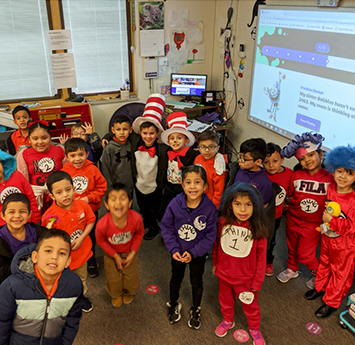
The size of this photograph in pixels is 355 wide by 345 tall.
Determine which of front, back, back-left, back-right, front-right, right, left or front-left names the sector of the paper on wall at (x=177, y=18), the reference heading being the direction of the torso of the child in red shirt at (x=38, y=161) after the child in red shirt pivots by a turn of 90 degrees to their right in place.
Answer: back-right

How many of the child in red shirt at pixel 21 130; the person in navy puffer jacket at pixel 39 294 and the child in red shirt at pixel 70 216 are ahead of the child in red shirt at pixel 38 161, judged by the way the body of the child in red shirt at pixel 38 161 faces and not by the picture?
2

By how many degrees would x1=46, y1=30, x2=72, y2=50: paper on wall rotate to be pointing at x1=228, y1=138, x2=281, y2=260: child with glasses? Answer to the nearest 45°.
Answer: approximately 45° to its left

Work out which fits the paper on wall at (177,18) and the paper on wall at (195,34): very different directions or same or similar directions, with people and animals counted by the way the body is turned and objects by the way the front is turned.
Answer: same or similar directions

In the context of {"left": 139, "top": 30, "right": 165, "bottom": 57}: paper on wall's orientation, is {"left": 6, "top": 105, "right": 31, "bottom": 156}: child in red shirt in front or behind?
in front

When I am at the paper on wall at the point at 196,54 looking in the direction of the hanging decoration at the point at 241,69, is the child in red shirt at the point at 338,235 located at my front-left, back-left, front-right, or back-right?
front-right

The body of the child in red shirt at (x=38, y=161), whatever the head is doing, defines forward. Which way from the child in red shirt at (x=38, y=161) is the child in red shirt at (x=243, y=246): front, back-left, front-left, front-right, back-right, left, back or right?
front-left

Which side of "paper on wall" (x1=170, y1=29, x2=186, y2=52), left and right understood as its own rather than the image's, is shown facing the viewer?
front

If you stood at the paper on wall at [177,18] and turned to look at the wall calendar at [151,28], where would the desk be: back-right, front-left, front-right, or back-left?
back-left

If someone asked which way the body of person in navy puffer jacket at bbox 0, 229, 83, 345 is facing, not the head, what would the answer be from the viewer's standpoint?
toward the camera
